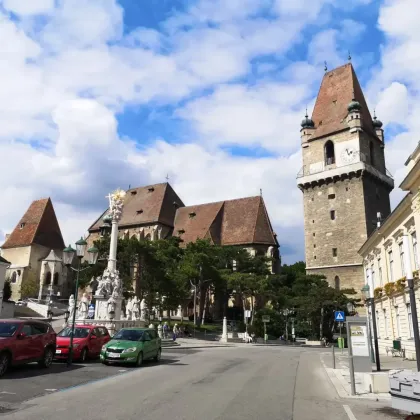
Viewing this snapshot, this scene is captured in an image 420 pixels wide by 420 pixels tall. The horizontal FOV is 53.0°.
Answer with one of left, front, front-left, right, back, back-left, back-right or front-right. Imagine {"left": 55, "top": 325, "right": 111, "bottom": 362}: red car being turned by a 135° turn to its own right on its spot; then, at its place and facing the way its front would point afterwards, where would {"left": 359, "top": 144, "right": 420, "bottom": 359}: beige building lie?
right

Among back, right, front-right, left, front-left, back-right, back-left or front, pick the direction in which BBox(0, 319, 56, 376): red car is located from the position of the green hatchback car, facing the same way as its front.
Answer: front

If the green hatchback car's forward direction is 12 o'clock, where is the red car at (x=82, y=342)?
The red car is roughly at 3 o'clock from the green hatchback car.

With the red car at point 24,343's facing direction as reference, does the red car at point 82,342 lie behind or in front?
behind

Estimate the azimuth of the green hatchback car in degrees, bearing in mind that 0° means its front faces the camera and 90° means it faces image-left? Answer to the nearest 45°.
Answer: approximately 45°

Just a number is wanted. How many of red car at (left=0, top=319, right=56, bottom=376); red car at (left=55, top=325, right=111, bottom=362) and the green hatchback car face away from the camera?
0

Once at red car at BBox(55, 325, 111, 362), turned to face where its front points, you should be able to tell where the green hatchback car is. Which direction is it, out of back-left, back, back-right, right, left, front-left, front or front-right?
left

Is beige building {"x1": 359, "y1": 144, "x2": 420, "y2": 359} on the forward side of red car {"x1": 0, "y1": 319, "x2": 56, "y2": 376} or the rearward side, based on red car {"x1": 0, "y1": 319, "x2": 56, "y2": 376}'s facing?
on the rearward side

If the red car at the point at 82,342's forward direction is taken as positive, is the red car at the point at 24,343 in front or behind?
in front

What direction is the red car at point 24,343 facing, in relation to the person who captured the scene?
facing the viewer and to the left of the viewer

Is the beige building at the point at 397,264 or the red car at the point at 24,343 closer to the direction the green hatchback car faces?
the red car
